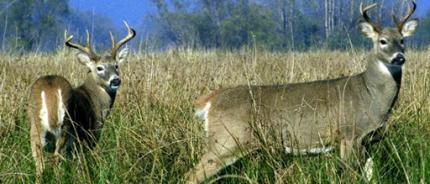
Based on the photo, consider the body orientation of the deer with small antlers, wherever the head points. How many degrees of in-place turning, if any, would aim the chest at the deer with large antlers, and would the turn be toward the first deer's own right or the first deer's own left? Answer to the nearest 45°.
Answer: approximately 180°

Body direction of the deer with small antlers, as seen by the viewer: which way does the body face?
to the viewer's right

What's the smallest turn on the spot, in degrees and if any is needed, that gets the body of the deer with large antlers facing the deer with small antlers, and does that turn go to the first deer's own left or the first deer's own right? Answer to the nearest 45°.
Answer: approximately 90° to the first deer's own right

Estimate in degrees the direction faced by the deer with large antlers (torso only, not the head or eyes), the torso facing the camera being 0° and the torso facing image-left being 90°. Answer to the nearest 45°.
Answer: approximately 225°
